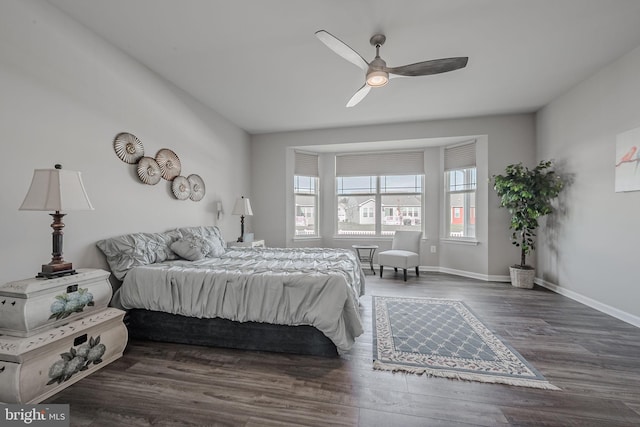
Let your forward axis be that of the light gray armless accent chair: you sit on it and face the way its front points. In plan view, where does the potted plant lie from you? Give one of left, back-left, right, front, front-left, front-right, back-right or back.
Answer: back-left

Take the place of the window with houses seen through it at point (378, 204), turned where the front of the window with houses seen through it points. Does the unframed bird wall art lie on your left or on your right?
on your left

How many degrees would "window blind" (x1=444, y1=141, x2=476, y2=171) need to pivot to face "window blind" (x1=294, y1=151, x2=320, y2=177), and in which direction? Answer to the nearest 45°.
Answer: approximately 45° to its right

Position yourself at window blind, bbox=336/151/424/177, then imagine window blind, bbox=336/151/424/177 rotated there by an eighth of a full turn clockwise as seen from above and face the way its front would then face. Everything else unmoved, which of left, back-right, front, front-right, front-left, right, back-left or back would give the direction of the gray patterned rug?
front-left

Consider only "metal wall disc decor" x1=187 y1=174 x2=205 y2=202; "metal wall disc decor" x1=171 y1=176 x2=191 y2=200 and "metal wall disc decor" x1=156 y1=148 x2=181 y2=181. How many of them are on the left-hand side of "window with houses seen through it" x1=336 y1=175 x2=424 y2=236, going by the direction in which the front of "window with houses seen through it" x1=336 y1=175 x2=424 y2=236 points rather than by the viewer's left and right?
0

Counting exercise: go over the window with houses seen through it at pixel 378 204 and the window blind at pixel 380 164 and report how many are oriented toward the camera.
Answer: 2

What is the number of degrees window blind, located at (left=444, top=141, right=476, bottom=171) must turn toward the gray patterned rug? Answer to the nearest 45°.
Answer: approximately 45° to its left

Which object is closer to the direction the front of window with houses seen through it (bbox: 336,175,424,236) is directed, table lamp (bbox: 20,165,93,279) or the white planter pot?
the table lamp

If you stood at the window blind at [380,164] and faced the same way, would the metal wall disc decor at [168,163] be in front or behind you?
in front

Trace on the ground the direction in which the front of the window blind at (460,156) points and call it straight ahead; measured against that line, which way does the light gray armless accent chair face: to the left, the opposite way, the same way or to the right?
the same way

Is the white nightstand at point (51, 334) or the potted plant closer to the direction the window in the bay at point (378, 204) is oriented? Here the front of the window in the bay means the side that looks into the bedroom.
the white nightstand

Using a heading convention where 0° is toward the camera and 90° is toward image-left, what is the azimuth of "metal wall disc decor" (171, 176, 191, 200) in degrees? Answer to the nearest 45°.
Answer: approximately 315°

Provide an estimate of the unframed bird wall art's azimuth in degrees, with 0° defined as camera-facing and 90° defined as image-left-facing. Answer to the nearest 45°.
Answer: approximately 45°

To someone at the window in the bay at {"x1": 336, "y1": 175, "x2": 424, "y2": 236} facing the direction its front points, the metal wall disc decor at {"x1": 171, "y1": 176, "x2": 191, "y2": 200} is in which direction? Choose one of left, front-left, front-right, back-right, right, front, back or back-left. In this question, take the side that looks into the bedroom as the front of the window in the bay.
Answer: front-right

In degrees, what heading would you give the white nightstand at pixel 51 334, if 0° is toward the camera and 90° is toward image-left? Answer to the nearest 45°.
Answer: approximately 315°

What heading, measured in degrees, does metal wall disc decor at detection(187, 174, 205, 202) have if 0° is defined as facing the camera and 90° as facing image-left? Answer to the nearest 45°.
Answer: approximately 315°

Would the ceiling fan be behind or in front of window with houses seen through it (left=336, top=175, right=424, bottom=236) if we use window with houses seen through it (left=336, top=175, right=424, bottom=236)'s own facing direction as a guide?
in front

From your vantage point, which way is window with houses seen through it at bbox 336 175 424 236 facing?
toward the camera

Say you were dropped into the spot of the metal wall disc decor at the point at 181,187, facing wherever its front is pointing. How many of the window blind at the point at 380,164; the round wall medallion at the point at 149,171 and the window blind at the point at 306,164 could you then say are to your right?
1
